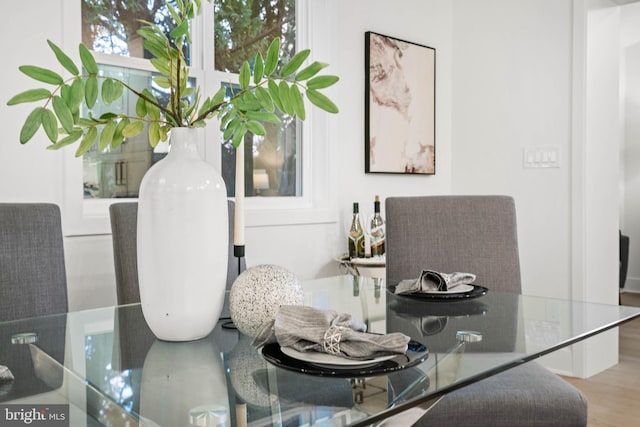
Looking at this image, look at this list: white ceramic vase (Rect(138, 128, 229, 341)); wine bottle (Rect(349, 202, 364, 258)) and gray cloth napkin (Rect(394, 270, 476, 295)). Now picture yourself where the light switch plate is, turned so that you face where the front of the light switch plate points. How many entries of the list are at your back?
0

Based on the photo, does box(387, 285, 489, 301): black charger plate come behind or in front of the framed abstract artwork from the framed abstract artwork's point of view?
in front

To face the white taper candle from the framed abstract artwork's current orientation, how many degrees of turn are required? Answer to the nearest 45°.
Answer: approximately 45° to its right

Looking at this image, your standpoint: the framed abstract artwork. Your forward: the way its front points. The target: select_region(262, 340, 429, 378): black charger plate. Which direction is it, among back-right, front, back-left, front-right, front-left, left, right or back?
front-right

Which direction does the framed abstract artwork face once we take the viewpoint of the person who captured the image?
facing the viewer and to the right of the viewer

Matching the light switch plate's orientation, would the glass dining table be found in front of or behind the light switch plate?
in front

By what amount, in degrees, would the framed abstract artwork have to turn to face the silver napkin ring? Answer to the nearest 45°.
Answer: approximately 45° to its right

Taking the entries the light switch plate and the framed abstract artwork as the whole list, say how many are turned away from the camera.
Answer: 0

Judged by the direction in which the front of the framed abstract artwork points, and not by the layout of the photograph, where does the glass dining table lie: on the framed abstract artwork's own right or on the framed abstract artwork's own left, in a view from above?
on the framed abstract artwork's own right

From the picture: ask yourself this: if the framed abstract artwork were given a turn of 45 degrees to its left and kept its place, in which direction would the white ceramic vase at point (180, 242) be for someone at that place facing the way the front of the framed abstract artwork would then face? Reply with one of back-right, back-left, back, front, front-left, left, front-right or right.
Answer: right

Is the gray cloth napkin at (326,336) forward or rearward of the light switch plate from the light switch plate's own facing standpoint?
forward

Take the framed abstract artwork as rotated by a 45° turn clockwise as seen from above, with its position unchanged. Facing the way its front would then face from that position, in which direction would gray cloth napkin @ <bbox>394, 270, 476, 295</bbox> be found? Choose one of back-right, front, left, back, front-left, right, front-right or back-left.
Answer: front
